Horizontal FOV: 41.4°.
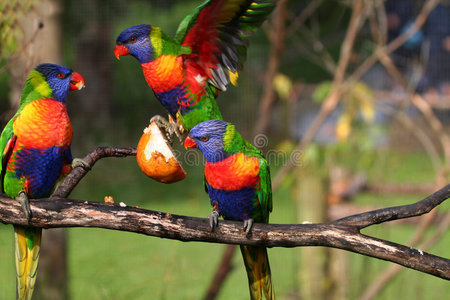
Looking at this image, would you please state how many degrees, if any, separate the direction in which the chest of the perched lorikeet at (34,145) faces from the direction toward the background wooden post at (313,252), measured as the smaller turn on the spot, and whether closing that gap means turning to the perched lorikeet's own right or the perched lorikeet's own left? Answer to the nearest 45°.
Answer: approximately 90° to the perched lorikeet's own left

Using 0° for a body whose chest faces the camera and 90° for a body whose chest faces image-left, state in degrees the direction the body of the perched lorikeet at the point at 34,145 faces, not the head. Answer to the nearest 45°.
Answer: approximately 315°

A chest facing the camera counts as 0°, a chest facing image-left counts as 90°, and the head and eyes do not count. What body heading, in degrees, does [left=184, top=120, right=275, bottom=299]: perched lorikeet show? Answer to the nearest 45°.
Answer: approximately 45°
